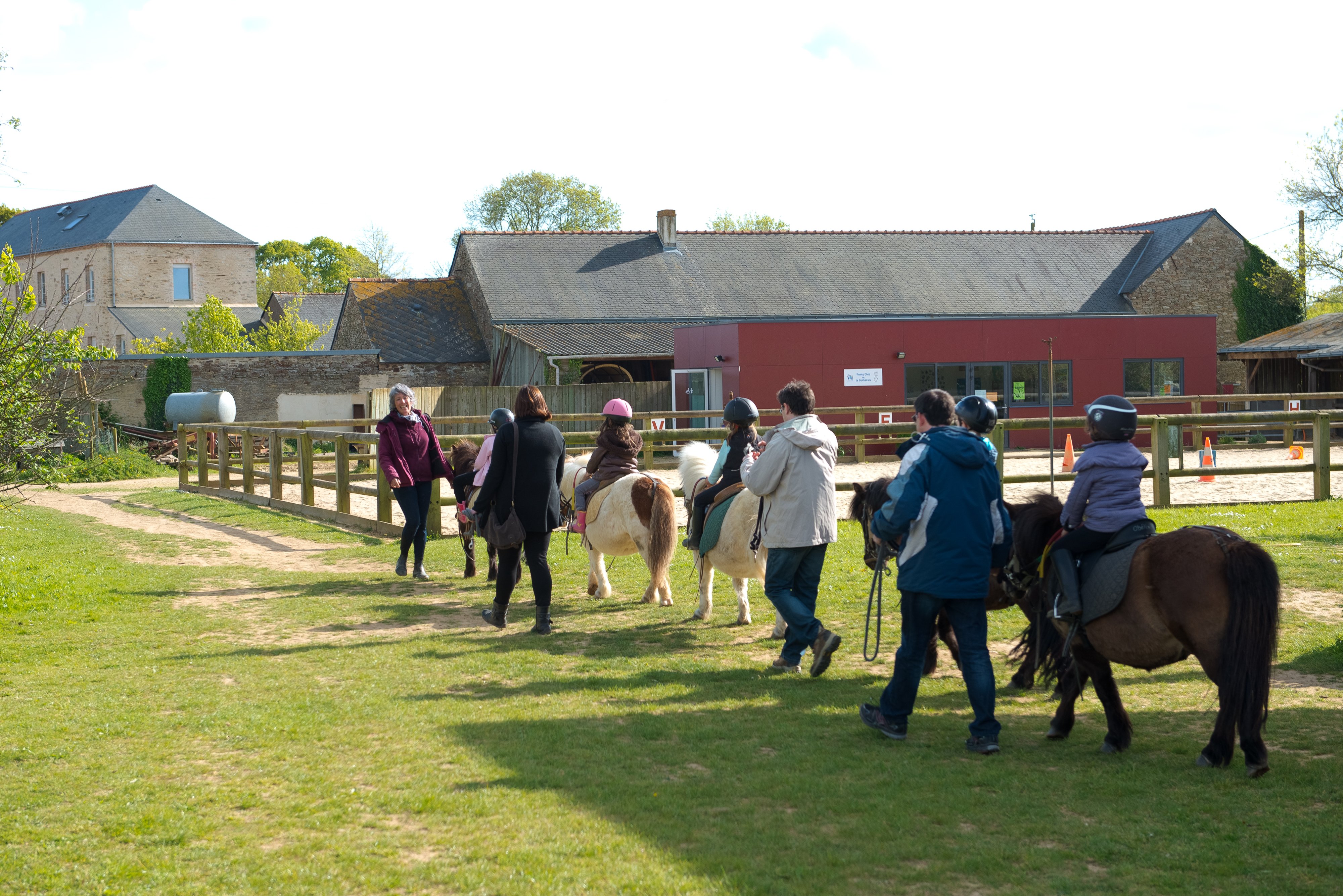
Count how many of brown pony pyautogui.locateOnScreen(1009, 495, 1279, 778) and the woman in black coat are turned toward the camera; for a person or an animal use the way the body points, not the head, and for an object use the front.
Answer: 0

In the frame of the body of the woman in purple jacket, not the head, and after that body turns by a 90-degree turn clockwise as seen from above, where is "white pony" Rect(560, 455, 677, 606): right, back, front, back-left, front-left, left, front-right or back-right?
back-left

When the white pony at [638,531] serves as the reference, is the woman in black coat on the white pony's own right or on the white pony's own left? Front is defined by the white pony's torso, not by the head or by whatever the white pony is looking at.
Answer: on the white pony's own left

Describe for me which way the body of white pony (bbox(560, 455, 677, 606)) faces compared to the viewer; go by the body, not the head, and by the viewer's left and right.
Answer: facing away from the viewer and to the left of the viewer

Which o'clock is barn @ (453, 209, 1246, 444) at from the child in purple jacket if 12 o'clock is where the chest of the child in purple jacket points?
The barn is roughly at 1 o'clock from the child in purple jacket.

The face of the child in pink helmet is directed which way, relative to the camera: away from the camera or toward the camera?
away from the camera

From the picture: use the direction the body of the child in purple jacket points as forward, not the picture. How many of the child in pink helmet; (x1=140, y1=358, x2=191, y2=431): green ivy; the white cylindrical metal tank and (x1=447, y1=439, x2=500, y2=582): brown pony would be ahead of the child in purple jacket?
4

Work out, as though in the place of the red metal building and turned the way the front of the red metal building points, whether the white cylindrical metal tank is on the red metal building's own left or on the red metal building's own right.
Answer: on the red metal building's own right

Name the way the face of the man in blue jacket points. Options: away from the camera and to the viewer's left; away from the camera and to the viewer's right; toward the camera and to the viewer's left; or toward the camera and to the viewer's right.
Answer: away from the camera and to the viewer's left

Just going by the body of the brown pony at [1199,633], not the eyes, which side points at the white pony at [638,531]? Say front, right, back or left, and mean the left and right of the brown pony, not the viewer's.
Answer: front

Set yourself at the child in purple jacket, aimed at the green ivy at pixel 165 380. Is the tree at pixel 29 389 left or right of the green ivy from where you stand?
left

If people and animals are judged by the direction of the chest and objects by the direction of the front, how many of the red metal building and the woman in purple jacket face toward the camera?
2

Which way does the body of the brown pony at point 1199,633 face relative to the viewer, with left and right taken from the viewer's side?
facing away from the viewer and to the left of the viewer

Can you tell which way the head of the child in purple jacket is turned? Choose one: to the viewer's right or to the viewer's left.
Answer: to the viewer's left

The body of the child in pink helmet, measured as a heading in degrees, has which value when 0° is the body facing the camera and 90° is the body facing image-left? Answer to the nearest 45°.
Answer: approximately 135°
